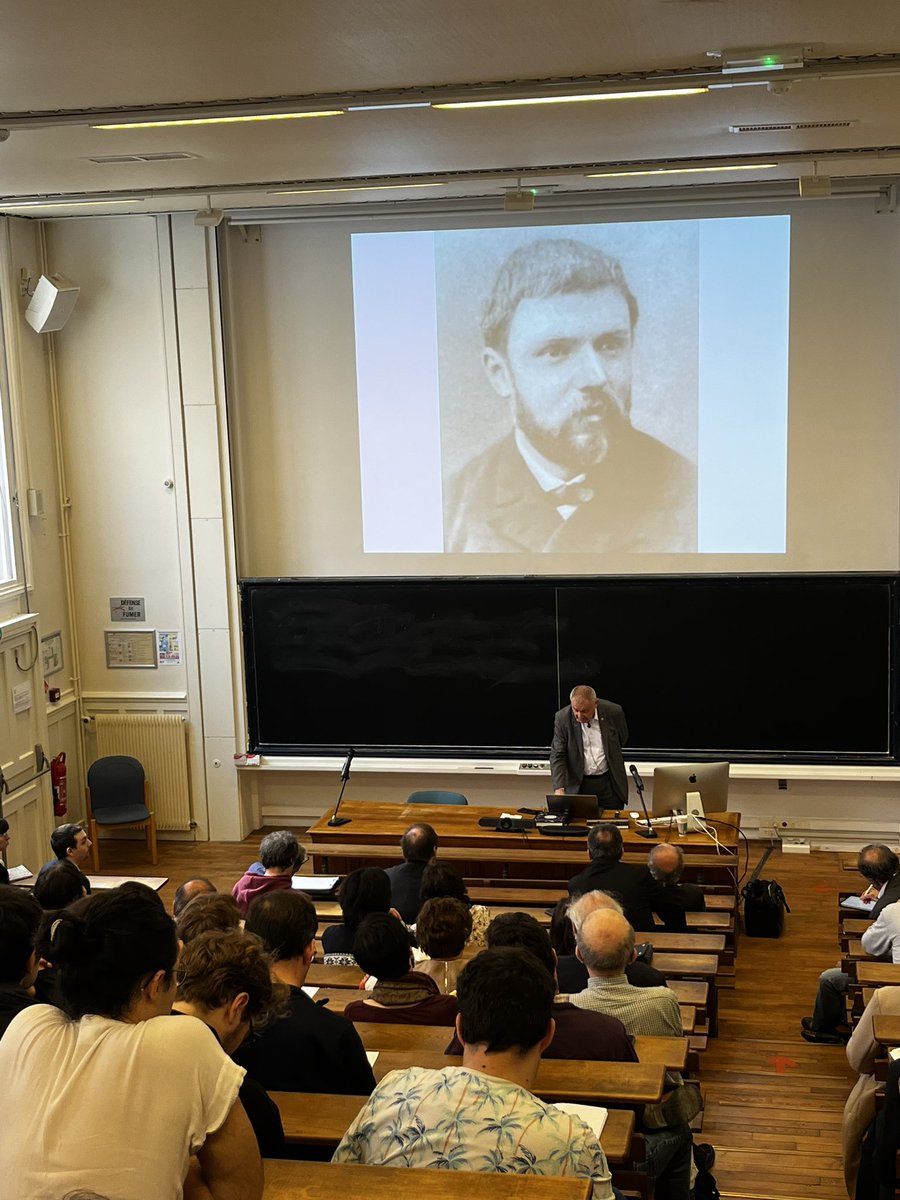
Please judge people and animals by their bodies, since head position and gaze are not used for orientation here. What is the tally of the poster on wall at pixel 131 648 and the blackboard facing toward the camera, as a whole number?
2

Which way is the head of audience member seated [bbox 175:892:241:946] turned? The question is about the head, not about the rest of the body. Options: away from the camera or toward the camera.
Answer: away from the camera

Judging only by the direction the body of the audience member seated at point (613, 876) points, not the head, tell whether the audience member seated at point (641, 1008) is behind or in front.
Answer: behind

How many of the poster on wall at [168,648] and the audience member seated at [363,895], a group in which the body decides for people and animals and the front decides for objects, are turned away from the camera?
1

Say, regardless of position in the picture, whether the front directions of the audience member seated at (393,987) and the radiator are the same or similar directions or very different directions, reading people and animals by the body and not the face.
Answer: very different directions

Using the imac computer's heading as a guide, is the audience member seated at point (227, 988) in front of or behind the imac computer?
behind

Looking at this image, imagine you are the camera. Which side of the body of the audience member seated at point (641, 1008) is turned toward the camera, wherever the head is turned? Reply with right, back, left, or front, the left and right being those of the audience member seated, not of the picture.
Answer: back

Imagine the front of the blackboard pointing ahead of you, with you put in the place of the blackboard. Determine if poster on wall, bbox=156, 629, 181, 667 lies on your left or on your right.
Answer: on your right

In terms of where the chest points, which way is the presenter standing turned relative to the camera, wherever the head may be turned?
toward the camera

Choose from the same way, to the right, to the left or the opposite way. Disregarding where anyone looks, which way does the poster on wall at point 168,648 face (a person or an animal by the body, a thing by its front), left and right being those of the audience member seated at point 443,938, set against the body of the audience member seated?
the opposite way

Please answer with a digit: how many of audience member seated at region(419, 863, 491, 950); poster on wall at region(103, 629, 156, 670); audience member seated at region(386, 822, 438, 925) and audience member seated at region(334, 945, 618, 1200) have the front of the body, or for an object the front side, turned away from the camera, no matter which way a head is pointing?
3

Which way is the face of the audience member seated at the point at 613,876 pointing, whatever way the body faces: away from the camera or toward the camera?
away from the camera

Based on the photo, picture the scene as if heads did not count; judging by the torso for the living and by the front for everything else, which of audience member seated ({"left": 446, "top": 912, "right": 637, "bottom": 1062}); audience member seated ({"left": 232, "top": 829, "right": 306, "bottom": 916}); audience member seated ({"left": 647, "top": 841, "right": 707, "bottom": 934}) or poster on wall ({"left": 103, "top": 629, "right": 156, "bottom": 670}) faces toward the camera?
the poster on wall

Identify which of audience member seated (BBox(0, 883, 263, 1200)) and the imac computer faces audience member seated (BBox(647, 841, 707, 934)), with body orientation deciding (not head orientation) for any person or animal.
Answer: audience member seated (BBox(0, 883, 263, 1200))

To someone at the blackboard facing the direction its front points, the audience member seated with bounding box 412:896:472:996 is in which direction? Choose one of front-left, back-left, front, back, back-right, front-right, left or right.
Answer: front

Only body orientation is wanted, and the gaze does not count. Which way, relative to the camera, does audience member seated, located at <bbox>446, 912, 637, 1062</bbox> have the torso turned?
away from the camera

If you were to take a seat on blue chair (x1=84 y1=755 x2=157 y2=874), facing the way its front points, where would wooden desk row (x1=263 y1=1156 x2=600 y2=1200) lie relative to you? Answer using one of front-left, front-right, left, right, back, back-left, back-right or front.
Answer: front

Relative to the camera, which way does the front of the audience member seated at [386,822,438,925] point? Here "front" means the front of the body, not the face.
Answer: away from the camera

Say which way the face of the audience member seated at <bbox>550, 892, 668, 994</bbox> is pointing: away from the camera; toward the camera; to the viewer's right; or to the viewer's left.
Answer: away from the camera

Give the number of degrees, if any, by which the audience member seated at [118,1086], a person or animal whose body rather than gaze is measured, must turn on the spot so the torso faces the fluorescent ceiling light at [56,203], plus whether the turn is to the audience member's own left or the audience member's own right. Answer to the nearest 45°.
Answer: approximately 45° to the audience member's own left
